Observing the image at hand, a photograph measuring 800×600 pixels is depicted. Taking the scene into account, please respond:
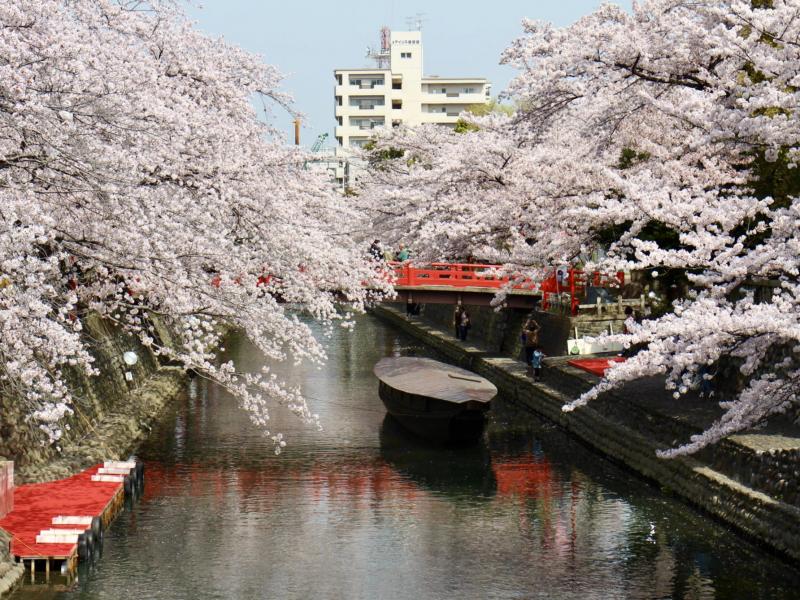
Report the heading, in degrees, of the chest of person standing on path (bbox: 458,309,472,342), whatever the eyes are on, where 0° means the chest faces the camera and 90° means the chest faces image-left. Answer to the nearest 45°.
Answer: approximately 0°

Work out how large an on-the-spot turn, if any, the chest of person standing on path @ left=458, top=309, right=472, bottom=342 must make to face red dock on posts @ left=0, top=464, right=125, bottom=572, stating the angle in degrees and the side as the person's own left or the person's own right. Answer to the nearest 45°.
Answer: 0° — they already face it
